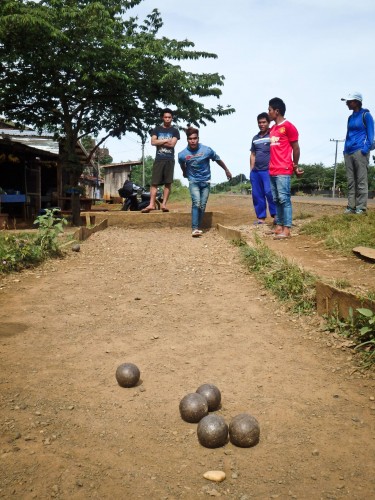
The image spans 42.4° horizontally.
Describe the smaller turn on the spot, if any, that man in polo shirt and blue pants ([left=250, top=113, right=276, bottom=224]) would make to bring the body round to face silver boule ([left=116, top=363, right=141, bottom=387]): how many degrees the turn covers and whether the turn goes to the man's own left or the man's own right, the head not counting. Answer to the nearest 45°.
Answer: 0° — they already face it

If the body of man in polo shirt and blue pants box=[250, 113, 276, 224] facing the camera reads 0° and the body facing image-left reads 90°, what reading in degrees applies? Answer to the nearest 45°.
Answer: approximately 0°

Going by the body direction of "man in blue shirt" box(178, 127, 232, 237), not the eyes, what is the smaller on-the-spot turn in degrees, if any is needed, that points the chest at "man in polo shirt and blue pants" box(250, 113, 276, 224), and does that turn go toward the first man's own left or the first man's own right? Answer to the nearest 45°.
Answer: approximately 90° to the first man's own left

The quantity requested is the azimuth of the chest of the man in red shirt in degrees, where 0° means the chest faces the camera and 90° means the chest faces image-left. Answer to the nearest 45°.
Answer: approximately 45°

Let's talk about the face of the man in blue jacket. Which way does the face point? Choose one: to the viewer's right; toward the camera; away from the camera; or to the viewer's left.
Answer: to the viewer's left

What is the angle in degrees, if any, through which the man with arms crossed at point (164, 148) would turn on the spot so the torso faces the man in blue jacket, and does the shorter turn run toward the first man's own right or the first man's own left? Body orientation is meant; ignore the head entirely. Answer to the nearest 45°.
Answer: approximately 45° to the first man's own left

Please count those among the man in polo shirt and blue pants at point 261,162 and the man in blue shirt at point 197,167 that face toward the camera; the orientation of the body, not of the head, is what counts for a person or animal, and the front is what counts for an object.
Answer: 2

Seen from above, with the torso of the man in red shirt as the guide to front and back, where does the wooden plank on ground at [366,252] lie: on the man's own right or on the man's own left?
on the man's own left

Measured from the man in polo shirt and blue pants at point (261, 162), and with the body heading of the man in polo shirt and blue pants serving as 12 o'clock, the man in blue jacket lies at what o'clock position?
The man in blue jacket is roughly at 9 o'clock from the man in polo shirt and blue pants.

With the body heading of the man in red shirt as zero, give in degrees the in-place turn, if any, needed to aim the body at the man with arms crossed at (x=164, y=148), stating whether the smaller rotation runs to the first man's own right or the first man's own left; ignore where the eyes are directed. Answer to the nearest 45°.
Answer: approximately 90° to the first man's own right
